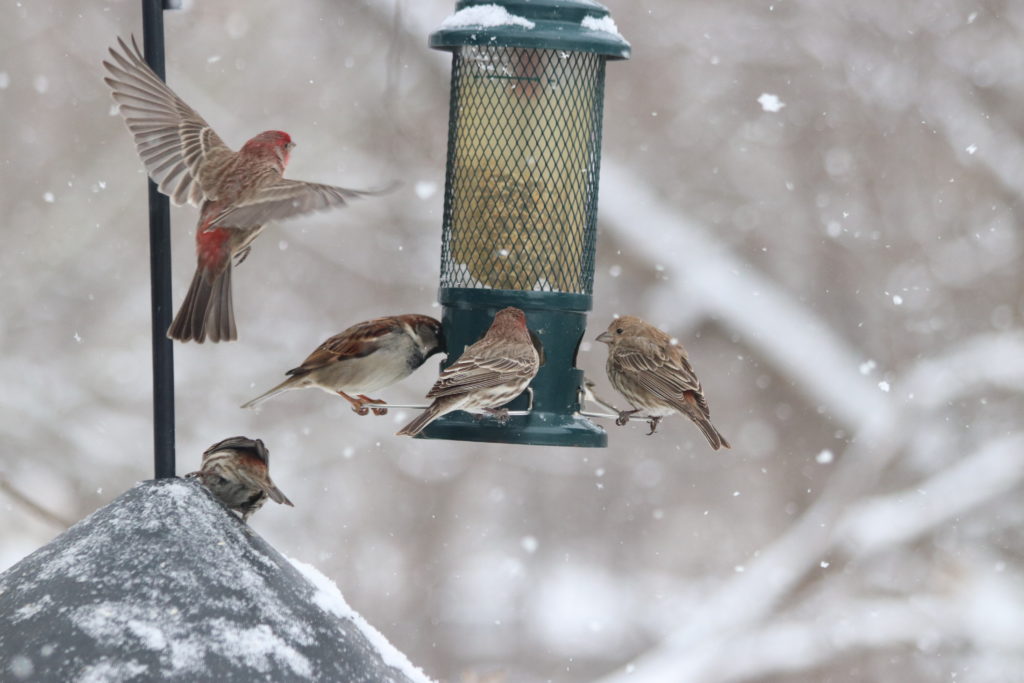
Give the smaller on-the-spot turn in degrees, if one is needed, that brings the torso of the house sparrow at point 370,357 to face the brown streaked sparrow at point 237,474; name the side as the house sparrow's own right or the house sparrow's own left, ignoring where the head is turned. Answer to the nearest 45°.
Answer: approximately 180°

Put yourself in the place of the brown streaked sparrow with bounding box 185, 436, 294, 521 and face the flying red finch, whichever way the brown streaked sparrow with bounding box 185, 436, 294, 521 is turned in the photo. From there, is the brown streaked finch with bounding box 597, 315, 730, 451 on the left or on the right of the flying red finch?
right

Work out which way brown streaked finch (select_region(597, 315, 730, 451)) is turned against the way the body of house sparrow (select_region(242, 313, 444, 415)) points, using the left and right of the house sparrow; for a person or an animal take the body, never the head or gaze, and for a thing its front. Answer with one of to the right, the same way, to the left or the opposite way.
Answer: the opposite way

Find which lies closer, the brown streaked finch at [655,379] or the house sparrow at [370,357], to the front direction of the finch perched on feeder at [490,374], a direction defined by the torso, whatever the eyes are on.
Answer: the brown streaked finch

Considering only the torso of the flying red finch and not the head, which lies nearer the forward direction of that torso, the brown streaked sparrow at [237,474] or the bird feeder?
the bird feeder

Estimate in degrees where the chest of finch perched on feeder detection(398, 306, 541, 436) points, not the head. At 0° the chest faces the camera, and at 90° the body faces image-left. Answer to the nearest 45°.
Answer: approximately 225°

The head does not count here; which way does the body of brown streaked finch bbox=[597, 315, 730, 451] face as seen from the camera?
to the viewer's left

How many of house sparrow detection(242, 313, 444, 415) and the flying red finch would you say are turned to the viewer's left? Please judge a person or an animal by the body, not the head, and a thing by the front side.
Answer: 0

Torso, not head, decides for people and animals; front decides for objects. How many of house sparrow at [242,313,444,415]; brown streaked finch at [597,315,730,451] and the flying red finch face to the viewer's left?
1

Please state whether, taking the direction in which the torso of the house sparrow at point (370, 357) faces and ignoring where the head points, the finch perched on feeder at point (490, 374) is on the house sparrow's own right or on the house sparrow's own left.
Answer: on the house sparrow's own right

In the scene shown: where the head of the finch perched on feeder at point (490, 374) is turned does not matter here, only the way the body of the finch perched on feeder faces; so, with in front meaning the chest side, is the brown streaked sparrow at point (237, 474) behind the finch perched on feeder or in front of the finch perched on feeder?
behind

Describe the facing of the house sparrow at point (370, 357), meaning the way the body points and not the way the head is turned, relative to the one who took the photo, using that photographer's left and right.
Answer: facing to the right of the viewer

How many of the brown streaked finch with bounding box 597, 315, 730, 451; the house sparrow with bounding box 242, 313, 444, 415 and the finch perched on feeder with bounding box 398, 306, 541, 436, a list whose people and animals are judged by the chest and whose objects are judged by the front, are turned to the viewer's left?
1

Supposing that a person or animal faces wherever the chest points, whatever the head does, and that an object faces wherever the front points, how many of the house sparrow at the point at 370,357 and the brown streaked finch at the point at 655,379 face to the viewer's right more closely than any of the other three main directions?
1
